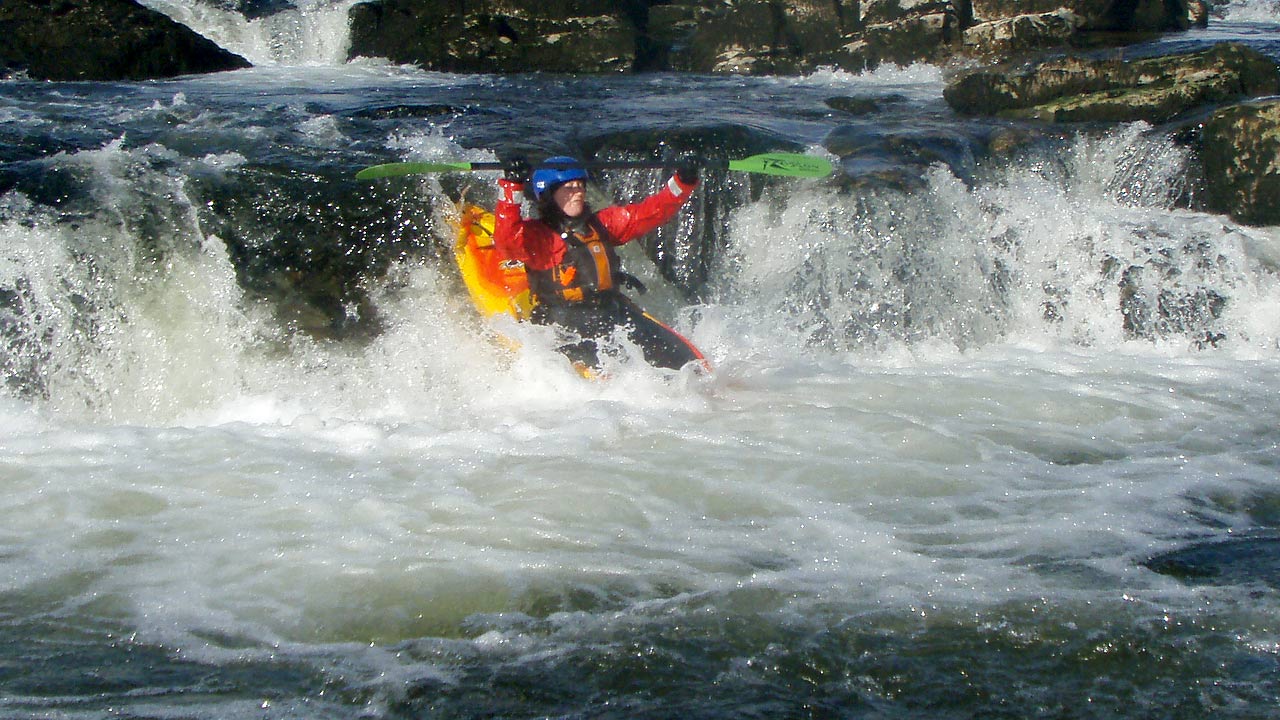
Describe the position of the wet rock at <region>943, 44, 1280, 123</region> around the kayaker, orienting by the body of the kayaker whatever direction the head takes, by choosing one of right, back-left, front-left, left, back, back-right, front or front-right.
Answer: left

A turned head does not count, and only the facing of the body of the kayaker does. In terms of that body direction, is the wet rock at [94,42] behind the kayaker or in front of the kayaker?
behind

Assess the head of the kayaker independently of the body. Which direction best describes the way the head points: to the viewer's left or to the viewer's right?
to the viewer's right

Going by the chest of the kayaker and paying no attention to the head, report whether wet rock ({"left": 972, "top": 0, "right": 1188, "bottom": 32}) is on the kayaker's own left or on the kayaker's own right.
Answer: on the kayaker's own left

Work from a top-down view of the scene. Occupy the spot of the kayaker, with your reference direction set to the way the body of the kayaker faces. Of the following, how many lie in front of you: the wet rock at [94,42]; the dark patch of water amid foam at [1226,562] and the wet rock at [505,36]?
1

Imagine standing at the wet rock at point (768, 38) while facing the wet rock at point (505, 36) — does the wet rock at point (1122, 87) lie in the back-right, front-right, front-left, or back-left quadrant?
back-left

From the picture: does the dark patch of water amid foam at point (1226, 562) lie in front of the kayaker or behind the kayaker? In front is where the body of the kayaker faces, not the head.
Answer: in front
